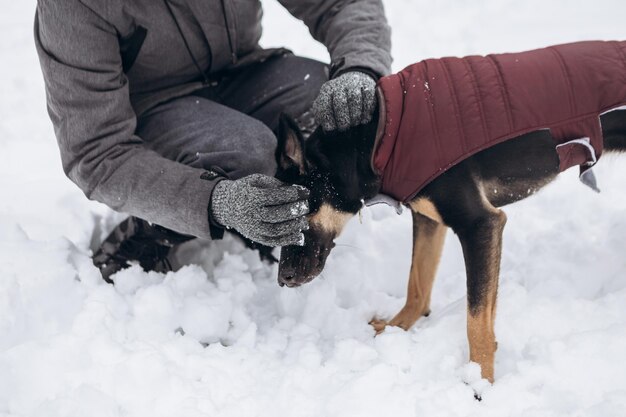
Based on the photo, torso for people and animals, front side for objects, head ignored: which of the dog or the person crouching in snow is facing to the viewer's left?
the dog

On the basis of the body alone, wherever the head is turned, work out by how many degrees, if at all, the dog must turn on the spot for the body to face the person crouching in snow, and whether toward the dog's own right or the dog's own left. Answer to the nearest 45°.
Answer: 0° — it already faces them

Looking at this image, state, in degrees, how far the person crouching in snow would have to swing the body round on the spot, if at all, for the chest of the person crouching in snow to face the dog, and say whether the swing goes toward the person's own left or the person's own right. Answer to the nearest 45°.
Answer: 0° — they already face it

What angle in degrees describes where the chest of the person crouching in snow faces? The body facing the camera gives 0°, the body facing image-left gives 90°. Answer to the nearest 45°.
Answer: approximately 315°

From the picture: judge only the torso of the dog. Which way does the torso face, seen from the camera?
to the viewer's left

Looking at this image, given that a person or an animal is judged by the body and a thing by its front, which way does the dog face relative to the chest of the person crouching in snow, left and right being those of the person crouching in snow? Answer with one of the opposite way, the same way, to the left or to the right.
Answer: the opposite way

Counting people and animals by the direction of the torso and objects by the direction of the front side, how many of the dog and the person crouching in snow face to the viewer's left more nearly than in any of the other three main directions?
1
